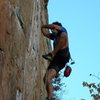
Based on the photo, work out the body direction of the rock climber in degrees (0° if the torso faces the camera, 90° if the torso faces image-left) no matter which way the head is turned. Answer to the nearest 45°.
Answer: approximately 90°
